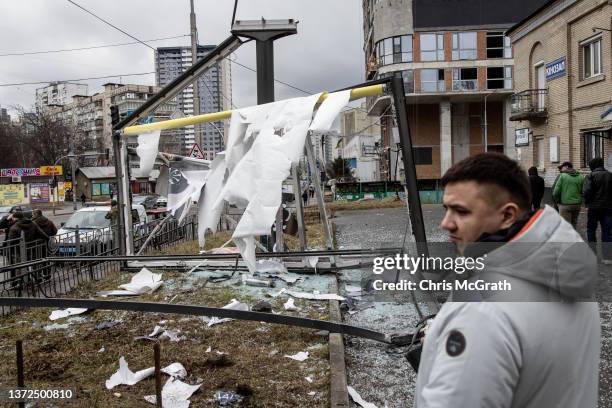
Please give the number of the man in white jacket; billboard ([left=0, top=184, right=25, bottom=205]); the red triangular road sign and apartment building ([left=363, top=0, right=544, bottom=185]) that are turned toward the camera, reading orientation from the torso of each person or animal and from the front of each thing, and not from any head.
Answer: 3

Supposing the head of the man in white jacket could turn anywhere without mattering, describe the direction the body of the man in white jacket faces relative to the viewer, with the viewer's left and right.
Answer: facing away from the viewer and to the left of the viewer

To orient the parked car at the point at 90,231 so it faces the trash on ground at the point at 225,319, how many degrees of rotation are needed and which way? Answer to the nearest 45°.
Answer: approximately 45° to its left

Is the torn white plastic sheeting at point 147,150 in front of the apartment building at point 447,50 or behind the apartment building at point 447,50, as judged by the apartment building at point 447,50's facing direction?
in front

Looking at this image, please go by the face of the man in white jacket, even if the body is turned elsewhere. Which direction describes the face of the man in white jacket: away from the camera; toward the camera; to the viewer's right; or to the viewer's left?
to the viewer's left

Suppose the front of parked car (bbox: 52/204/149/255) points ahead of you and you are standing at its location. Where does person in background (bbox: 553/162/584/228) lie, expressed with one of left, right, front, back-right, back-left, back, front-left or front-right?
left

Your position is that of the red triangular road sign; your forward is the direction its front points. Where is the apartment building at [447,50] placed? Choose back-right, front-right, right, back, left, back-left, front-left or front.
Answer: back-left

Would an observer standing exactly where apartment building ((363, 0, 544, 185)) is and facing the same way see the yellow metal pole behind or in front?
in front

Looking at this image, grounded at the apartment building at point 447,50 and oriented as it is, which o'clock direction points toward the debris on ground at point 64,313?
The debris on ground is roughly at 12 o'clock from the apartment building.
